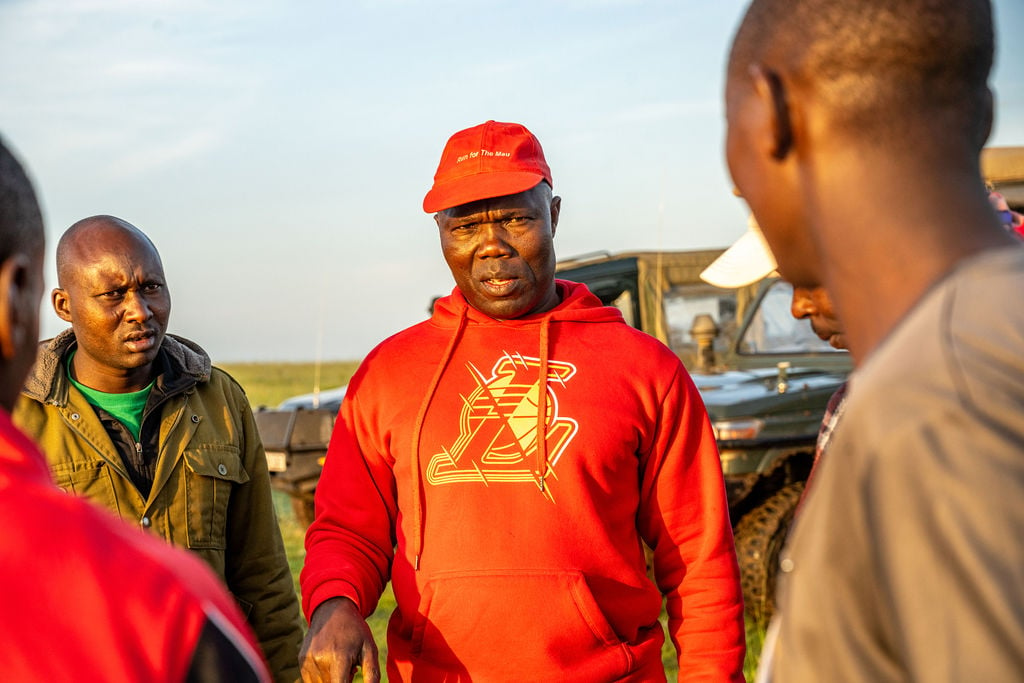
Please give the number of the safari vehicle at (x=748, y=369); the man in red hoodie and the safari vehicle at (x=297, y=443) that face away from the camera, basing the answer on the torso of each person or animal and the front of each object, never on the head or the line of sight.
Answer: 0

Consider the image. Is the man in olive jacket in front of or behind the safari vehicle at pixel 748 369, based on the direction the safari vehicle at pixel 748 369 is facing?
in front

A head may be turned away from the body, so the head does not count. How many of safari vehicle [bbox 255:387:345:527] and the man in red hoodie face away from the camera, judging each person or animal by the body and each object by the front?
0

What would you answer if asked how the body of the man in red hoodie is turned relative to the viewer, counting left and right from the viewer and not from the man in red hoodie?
facing the viewer

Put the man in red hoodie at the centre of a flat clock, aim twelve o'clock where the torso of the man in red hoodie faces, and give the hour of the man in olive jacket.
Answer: The man in olive jacket is roughly at 4 o'clock from the man in red hoodie.

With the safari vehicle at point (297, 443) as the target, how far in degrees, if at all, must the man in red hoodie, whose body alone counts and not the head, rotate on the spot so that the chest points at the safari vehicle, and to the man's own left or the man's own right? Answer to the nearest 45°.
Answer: approximately 180°

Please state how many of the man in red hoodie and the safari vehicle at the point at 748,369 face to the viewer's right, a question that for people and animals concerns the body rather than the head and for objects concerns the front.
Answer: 0

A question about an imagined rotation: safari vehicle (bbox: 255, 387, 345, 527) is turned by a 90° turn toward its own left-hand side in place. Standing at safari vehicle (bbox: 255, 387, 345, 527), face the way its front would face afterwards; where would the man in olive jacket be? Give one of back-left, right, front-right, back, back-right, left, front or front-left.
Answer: front-right

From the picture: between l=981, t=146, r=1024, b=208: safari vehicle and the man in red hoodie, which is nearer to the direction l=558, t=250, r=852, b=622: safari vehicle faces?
the man in red hoodie

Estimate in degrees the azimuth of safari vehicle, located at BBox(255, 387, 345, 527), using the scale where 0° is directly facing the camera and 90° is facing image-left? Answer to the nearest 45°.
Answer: approximately 45°

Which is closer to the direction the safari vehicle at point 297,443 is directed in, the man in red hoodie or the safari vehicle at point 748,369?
the man in red hoodie

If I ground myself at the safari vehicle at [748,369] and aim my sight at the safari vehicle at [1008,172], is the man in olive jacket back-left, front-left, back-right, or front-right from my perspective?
back-right

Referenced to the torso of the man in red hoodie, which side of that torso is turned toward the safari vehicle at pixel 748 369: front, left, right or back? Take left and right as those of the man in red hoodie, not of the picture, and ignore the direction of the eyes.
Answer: back

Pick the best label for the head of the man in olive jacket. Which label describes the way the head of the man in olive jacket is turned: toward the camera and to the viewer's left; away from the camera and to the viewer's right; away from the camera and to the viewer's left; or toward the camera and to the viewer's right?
toward the camera and to the viewer's right

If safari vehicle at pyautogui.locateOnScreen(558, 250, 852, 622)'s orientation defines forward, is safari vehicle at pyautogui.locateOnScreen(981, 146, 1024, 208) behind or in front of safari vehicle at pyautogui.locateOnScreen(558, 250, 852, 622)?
behind
